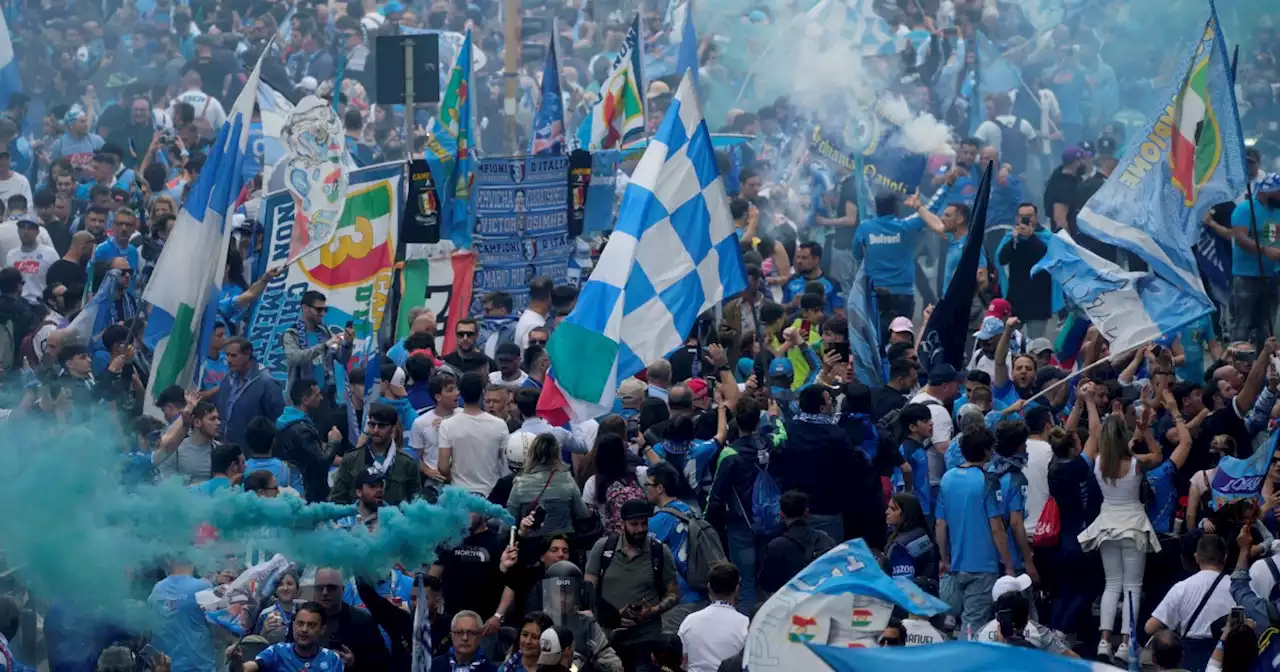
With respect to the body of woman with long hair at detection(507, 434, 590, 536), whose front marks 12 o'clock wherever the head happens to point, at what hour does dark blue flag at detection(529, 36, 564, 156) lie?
The dark blue flag is roughly at 12 o'clock from the woman with long hair.

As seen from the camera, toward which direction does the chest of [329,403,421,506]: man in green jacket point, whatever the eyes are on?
toward the camera

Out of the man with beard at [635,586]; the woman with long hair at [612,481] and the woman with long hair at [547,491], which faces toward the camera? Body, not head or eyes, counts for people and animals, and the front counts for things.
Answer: the man with beard

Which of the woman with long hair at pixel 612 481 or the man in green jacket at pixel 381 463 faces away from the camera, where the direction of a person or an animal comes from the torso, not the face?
the woman with long hair

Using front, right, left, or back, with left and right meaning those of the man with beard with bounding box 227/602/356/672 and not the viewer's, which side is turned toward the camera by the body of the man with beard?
front

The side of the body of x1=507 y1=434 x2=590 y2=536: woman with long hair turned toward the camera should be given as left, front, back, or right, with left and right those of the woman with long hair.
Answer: back

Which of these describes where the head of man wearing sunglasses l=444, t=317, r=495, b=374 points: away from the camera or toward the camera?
toward the camera

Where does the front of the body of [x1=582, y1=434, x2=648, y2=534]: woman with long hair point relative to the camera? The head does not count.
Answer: away from the camera

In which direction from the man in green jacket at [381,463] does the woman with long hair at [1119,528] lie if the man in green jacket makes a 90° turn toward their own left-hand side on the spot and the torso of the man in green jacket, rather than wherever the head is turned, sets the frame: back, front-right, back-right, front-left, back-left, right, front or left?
front

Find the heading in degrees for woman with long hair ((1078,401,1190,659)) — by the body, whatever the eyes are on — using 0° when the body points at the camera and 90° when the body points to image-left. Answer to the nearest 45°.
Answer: approximately 180°

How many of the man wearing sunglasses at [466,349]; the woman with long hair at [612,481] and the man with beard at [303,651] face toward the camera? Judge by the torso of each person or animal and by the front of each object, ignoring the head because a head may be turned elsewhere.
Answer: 2

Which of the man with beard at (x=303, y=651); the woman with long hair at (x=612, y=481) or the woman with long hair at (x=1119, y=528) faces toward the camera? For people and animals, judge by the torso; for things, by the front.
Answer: the man with beard

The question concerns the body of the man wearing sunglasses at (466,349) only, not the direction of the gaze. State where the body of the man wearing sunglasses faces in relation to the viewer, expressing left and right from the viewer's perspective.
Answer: facing the viewer

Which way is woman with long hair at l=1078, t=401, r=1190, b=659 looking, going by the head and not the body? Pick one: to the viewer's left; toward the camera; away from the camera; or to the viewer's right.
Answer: away from the camera

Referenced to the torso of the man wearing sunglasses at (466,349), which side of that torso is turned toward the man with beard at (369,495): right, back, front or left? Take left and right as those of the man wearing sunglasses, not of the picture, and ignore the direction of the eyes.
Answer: front

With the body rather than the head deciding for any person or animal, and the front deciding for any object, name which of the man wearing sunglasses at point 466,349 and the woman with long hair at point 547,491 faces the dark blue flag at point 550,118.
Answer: the woman with long hair

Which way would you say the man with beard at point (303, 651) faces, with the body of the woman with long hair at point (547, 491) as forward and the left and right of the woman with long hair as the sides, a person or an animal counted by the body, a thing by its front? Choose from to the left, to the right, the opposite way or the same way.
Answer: the opposite way

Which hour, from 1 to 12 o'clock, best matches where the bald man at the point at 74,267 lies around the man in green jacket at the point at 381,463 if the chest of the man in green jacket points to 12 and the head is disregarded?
The bald man is roughly at 5 o'clock from the man in green jacket.
